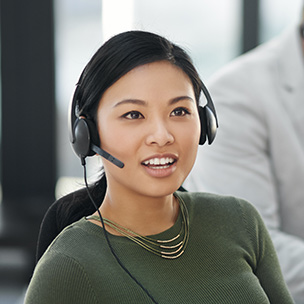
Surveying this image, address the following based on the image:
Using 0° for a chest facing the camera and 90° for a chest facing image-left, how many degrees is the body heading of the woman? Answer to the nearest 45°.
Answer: approximately 315°

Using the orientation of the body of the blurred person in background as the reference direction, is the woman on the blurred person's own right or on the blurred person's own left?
on the blurred person's own right

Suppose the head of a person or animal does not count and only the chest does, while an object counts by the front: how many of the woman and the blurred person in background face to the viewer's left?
0

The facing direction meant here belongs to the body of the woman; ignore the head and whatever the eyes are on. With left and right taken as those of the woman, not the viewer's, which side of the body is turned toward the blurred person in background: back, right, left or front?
left
